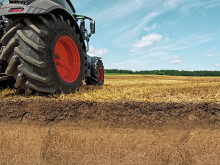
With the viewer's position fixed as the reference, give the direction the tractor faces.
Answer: facing away from the viewer and to the right of the viewer
